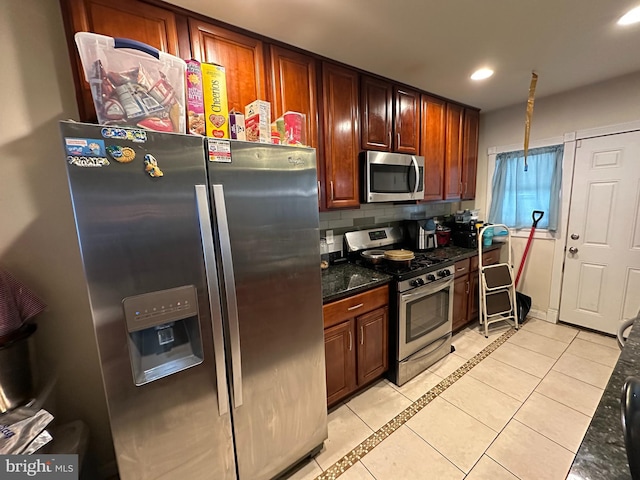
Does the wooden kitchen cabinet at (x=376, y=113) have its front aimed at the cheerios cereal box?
no

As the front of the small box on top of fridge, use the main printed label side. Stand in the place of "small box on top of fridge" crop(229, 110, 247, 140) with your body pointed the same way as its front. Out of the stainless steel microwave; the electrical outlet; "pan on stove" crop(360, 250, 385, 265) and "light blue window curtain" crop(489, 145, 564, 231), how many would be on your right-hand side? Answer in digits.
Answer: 0

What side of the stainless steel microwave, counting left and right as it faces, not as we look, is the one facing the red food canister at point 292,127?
right

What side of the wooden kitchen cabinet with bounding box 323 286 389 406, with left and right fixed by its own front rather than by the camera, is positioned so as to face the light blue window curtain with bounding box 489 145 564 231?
left

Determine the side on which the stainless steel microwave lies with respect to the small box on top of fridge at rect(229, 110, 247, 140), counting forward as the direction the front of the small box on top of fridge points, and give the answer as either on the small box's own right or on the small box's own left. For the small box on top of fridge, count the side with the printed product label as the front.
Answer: on the small box's own left

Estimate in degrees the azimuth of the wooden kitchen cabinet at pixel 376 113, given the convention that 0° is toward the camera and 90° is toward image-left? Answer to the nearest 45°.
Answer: approximately 315°

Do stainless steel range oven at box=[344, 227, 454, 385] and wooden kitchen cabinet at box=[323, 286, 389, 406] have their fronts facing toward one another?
no

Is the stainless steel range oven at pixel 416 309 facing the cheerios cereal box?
no

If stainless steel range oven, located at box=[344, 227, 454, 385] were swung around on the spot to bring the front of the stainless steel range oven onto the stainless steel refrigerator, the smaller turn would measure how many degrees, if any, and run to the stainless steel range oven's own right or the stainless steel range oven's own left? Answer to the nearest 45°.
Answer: approximately 90° to the stainless steel range oven's own right

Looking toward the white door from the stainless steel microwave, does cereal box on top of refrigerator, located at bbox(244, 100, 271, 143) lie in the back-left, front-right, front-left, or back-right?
back-right

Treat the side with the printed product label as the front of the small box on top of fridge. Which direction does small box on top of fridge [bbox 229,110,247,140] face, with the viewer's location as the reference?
facing the viewer and to the right of the viewer

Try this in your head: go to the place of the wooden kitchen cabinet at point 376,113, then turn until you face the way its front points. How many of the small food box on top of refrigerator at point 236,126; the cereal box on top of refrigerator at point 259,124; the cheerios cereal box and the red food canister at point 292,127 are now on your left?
0

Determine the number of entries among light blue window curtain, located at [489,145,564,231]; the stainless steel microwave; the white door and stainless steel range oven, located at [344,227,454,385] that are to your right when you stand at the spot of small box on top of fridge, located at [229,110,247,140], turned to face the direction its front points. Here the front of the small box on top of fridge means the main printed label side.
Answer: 0

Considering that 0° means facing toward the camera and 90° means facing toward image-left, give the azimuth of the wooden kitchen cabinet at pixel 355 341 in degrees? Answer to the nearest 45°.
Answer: approximately 315°

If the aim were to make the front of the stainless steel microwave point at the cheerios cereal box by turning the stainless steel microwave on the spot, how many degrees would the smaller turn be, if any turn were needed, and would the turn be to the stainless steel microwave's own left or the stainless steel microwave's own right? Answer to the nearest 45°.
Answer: approximately 90° to the stainless steel microwave's own right

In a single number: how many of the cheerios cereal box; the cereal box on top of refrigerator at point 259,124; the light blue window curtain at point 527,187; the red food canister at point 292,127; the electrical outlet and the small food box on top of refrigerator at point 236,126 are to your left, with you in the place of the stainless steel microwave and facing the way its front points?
1

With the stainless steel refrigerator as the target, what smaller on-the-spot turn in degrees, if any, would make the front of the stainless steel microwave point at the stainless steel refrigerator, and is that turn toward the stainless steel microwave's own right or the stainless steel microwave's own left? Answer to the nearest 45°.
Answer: approximately 90° to the stainless steel microwave's own right

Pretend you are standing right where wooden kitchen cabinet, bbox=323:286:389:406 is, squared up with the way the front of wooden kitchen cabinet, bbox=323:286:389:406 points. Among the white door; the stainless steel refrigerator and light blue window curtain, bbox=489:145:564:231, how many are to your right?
1
